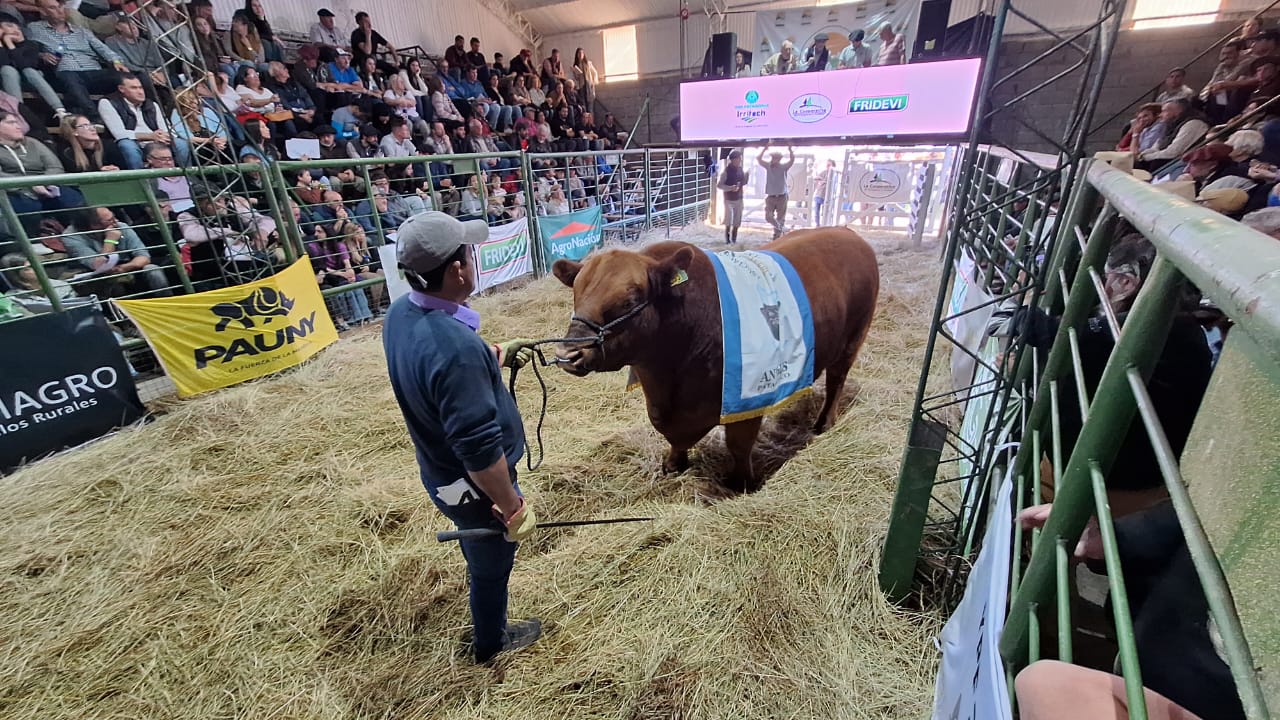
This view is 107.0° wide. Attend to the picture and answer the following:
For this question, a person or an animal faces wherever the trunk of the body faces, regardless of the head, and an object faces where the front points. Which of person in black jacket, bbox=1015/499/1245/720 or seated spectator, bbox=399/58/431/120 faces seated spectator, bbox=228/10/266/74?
the person in black jacket

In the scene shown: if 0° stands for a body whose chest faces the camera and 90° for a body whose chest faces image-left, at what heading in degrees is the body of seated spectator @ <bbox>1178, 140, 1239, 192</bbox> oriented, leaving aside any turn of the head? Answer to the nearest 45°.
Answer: approximately 90°

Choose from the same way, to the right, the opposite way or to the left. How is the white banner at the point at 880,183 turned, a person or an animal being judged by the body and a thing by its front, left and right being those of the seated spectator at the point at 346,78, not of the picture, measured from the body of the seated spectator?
to the right

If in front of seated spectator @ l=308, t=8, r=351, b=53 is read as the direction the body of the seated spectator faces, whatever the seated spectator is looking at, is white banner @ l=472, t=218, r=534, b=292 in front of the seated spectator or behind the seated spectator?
in front

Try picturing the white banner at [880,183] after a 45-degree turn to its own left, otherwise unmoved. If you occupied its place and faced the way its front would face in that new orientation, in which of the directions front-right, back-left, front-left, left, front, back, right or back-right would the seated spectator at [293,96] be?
right

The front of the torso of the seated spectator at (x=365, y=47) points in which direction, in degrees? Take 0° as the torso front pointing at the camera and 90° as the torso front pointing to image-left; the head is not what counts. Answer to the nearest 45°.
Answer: approximately 315°

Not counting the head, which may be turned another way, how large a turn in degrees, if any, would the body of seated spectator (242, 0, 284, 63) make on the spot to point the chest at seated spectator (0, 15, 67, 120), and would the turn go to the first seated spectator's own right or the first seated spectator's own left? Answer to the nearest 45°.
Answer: approximately 90° to the first seated spectator's own right

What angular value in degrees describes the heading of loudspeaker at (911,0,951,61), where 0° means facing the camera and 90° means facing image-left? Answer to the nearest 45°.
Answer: approximately 0°

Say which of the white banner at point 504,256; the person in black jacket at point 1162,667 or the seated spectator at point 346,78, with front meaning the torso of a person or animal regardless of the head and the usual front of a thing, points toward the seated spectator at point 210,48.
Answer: the person in black jacket

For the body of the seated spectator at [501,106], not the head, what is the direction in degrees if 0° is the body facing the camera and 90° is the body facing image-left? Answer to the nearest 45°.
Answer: approximately 315°

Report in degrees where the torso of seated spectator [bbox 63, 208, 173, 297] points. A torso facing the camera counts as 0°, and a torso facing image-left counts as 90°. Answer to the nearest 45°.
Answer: approximately 315°

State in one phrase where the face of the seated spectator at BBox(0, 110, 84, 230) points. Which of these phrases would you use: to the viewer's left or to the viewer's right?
to the viewer's right

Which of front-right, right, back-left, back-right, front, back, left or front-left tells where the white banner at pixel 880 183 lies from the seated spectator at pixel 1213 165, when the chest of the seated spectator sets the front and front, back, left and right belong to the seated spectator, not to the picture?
front-right
